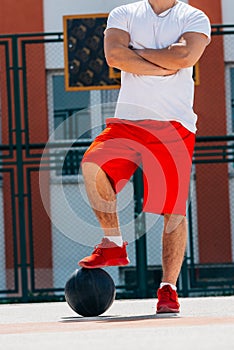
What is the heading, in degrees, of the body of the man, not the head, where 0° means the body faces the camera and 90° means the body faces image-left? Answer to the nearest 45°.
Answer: approximately 0°
